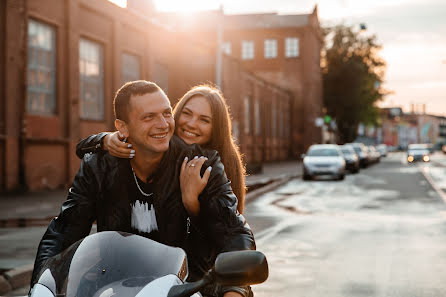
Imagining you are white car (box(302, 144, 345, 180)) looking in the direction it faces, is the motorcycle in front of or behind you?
in front

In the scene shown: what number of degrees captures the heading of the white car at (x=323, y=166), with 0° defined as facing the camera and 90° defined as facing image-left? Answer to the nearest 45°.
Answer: approximately 0°

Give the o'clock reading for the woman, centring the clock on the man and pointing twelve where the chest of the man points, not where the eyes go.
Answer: The woman is roughly at 7 o'clock from the man.

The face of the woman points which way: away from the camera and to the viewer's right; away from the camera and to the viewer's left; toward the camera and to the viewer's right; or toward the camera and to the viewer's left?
toward the camera and to the viewer's left

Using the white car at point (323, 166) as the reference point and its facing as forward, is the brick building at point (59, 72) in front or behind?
in front

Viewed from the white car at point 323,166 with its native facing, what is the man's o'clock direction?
The man is roughly at 12 o'clock from the white car.

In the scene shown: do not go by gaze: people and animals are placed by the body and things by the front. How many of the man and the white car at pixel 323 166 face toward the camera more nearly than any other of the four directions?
2

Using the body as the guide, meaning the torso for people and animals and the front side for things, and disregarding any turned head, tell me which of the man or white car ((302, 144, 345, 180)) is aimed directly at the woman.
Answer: the white car
